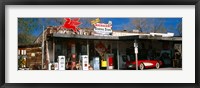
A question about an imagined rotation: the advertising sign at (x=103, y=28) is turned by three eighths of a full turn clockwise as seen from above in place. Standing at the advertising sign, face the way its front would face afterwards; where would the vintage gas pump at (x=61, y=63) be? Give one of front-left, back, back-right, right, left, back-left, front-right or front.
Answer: front-left

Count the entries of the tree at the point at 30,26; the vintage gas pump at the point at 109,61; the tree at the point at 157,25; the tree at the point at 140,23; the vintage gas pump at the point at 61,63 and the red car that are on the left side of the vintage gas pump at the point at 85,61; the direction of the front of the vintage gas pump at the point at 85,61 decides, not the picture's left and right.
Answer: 4

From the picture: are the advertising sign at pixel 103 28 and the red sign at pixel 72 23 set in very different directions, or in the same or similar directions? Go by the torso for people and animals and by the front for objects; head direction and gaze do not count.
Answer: same or similar directions

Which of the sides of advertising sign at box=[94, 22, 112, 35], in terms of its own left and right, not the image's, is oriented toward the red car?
left

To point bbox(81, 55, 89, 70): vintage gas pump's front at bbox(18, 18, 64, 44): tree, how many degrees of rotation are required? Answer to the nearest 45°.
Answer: approximately 90° to its right

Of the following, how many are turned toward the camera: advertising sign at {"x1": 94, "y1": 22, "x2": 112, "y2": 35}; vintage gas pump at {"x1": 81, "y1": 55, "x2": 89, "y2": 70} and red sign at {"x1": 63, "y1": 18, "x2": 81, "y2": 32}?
3

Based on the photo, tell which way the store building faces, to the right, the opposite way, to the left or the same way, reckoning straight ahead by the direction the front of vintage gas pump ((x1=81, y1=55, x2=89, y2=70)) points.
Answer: the same way

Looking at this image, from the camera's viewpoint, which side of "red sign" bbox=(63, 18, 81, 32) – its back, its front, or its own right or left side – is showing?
front

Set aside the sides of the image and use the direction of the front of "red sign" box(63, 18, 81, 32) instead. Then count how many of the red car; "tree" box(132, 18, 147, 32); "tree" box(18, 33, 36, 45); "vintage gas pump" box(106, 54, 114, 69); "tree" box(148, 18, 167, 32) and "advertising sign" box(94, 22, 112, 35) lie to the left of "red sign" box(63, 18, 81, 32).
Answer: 5

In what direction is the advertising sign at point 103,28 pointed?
toward the camera

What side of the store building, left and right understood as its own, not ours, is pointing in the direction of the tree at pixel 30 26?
right
